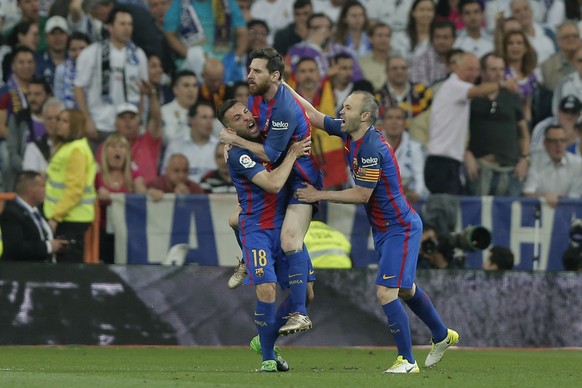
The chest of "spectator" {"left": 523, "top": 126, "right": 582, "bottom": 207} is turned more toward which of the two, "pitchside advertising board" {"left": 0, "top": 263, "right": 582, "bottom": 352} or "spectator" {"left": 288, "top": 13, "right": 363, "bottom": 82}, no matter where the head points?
the pitchside advertising board

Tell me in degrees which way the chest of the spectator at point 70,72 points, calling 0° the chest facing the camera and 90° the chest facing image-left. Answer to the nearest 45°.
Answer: approximately 315°

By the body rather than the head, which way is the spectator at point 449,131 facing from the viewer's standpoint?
to the viewer's right

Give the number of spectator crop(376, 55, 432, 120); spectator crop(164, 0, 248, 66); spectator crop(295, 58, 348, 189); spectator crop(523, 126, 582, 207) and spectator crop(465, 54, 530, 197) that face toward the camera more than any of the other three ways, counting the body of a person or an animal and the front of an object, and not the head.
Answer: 5

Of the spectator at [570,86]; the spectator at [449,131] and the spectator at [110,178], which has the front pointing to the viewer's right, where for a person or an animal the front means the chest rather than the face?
the spectator at [449,131]

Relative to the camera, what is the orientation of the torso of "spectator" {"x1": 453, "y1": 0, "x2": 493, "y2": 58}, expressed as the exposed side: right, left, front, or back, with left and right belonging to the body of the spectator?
front

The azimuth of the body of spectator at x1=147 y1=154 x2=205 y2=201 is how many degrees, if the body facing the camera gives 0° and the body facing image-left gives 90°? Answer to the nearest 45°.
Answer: approximately 0°

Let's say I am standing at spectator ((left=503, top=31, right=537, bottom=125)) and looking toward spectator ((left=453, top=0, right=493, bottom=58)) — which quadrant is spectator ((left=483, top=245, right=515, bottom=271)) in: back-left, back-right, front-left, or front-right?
back-left

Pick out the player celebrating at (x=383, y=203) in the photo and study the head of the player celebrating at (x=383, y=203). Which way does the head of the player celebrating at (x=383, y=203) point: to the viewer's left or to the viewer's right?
to the viewer's left

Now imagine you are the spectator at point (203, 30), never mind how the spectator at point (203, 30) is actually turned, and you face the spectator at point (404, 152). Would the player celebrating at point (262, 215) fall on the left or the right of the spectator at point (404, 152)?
right

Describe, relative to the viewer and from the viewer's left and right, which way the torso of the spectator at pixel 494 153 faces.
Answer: facing the viewer

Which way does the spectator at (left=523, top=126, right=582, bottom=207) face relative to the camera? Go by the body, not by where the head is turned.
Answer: toward the camera

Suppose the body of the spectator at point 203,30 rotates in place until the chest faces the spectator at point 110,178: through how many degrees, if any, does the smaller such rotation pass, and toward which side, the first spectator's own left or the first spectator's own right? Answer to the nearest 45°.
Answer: approximately 45° to the first spectator's own right
